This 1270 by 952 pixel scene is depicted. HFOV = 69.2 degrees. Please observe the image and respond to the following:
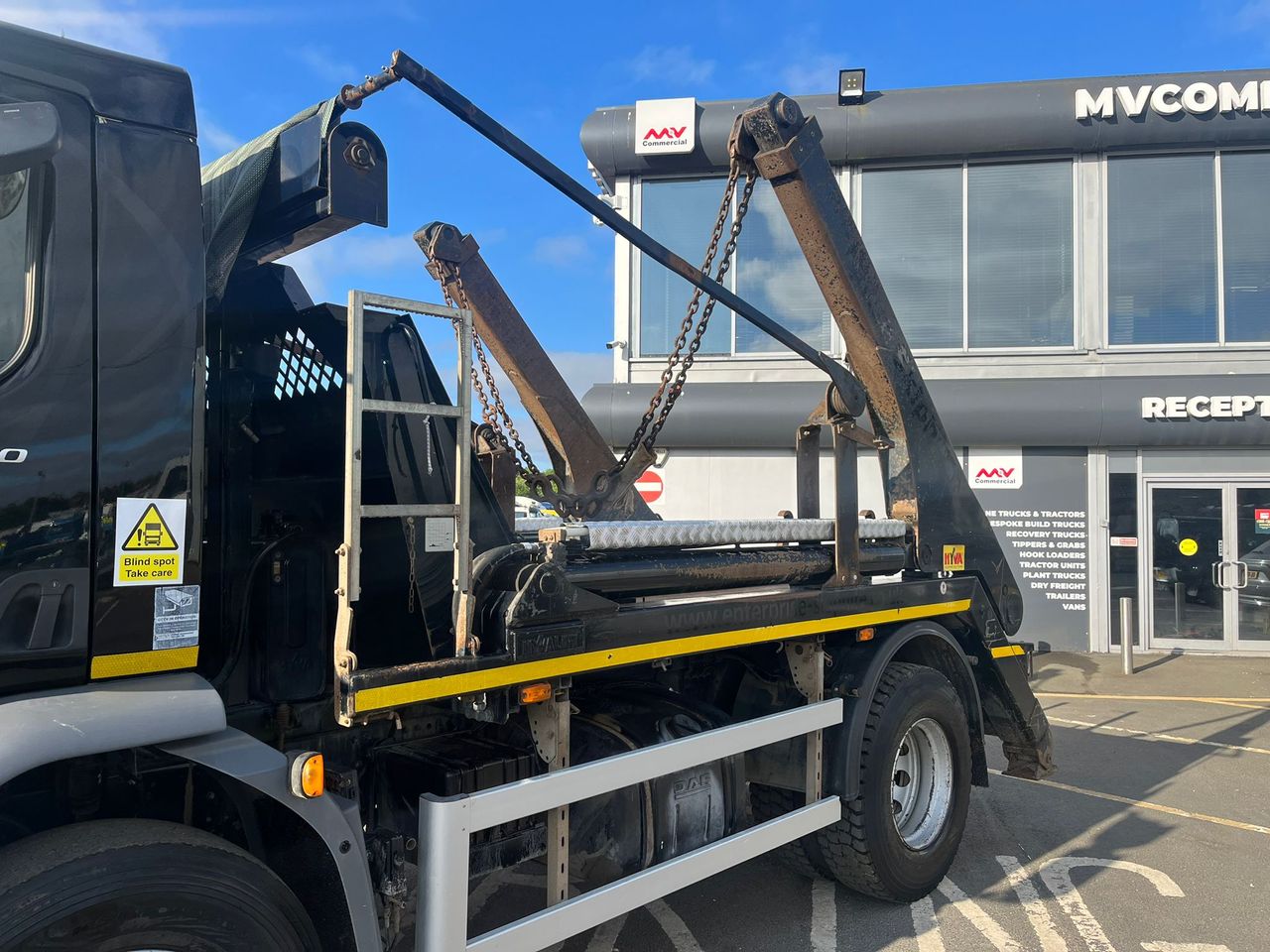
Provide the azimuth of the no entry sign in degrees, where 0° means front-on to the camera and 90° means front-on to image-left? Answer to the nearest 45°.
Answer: approximately 0°

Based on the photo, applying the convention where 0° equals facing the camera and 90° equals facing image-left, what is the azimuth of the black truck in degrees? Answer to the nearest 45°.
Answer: approximately 45°

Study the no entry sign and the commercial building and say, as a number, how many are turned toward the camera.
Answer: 2

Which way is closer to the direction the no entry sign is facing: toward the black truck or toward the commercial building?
the black truck

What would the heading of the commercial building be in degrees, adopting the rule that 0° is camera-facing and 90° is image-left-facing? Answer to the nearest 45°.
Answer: approximately 0°

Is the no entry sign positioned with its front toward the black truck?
yes

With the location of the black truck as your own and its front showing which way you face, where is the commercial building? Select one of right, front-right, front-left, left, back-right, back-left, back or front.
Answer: back

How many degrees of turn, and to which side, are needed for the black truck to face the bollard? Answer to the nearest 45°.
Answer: approximately 180°

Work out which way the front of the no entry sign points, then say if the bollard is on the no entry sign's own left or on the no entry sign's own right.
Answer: on the no entry sign's own left
